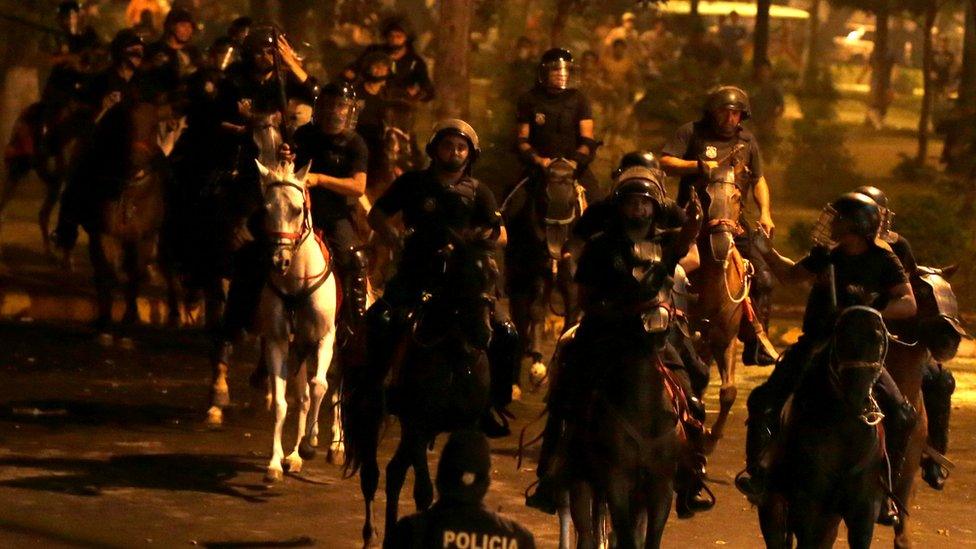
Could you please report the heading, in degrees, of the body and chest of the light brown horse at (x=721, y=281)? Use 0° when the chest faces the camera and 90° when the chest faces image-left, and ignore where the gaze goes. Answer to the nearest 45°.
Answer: approximately 0°

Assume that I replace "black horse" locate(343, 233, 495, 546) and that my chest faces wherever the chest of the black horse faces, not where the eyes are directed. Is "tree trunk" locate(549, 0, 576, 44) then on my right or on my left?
on my left

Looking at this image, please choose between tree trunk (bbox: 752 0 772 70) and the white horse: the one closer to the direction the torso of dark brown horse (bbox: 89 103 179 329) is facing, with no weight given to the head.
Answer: the white horse

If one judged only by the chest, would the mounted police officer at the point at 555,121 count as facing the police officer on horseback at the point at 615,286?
yes

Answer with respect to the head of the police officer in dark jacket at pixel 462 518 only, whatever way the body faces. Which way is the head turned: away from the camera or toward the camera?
away from the camera
